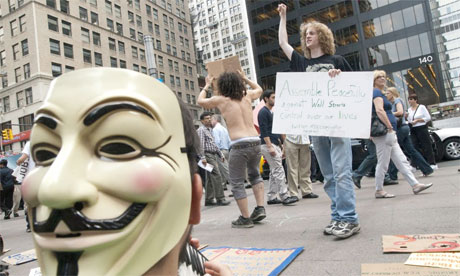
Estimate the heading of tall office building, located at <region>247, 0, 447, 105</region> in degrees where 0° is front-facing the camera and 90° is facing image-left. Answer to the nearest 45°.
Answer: approximately 45°

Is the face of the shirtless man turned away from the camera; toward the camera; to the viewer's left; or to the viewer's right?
away from the camera

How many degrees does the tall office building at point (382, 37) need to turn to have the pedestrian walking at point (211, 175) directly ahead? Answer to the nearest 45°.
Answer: approximately 45° to its left

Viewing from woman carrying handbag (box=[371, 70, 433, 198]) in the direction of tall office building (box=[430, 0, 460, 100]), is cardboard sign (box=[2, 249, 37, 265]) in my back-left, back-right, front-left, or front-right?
back-left

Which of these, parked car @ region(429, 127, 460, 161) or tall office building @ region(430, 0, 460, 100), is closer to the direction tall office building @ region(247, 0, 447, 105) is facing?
the parked car
